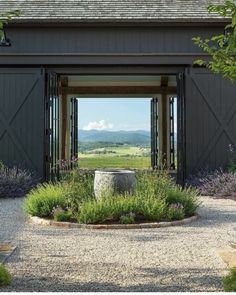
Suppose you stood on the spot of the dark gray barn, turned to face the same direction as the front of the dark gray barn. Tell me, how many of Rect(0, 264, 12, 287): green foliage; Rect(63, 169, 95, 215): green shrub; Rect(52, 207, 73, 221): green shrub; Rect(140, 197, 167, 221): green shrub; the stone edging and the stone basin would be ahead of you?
6

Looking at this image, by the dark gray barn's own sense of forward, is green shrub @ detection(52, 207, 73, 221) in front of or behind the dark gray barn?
in front

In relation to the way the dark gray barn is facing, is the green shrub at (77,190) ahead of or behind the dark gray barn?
ahead

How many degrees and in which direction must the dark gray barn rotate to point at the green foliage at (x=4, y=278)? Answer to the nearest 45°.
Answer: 0° — it already faces it

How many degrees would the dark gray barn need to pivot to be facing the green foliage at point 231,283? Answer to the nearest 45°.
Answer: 0° — it already faces it

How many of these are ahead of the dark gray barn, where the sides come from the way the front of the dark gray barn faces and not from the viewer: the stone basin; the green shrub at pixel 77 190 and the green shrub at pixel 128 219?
3

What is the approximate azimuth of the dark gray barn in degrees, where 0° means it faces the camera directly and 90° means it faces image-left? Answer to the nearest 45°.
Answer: approximately 0°

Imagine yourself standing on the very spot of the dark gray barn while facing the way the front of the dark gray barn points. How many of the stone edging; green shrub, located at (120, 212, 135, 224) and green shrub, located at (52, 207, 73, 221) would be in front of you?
3

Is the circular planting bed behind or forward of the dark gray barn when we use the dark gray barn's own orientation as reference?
forward

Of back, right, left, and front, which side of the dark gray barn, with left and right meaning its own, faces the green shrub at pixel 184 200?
front

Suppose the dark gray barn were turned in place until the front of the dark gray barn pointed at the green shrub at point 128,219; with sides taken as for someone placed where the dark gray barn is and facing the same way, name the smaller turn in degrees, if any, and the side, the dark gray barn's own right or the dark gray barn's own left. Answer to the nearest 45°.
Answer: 0° — it already faces it
